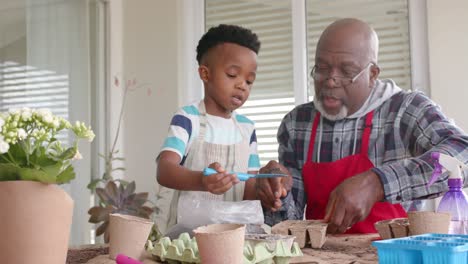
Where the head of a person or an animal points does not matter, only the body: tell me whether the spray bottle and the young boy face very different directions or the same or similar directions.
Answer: very different directions

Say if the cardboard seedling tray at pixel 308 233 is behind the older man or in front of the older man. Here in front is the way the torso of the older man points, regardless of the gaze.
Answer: in front

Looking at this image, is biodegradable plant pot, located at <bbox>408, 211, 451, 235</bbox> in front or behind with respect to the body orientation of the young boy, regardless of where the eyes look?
in front

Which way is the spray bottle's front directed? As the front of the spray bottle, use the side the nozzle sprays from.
to the viewer's left

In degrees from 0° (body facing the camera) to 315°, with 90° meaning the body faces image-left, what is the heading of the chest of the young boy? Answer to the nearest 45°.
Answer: approximately 315°

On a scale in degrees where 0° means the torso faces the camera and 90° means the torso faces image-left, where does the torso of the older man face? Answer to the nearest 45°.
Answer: approximately 45°

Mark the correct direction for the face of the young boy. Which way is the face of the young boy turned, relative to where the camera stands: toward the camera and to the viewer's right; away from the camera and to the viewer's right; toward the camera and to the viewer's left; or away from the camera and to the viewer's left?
toward the camera and to the viewer's right

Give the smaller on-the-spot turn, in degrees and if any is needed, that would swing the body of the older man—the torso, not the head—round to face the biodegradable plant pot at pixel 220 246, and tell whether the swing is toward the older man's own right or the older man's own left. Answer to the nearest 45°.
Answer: approximately 45° to the older man's own left

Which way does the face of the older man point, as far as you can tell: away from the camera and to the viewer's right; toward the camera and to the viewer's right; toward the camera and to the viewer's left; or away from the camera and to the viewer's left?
toward the camera and to the viewer's left

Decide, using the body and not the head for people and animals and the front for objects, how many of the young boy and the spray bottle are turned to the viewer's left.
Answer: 1

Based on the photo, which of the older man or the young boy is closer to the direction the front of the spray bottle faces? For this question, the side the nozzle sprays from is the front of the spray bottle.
the young boy

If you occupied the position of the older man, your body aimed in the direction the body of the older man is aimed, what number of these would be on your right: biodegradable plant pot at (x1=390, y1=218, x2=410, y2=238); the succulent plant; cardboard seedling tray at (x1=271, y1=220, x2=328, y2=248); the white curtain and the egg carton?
2
